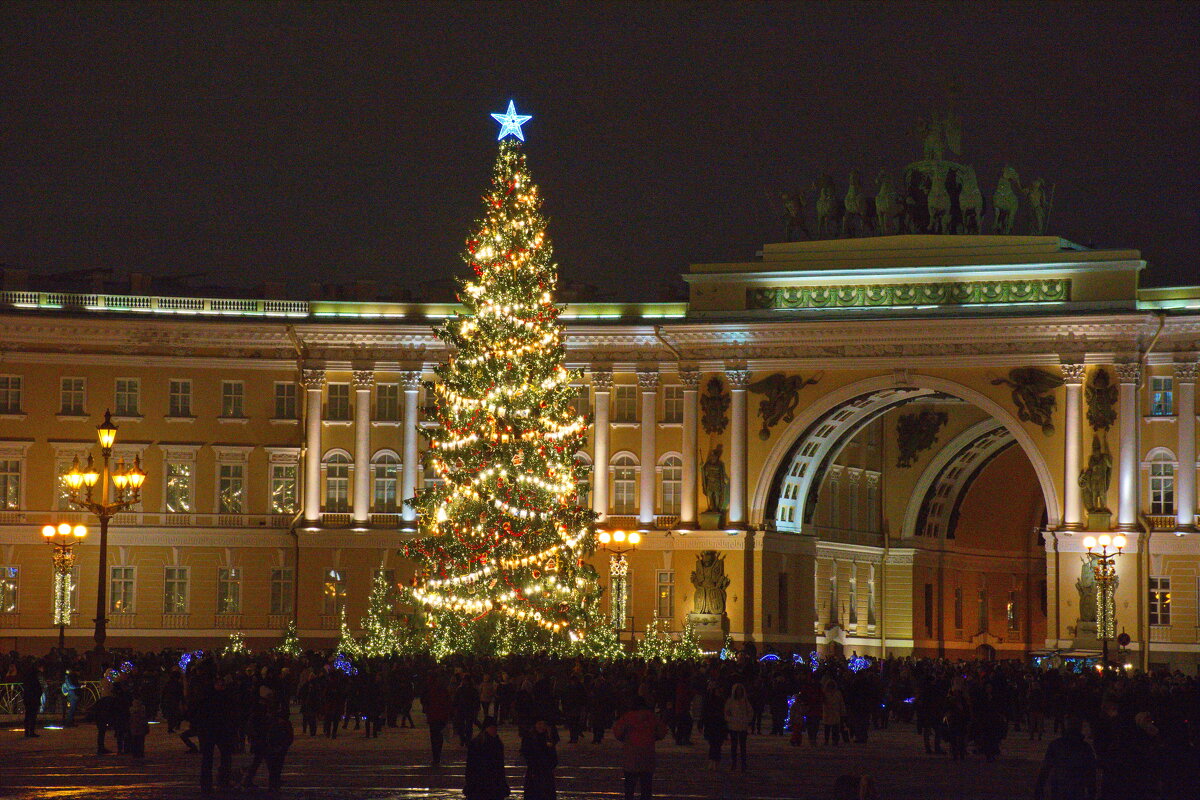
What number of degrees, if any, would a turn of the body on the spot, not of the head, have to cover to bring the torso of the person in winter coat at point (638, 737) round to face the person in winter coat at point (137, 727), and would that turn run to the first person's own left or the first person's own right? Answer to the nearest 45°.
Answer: approximately 45° to the first person's own left

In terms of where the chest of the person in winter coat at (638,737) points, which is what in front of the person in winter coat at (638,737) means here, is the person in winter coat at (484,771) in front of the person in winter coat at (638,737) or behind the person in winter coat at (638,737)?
behind

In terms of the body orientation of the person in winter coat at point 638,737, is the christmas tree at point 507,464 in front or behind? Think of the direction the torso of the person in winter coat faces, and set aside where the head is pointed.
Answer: in front

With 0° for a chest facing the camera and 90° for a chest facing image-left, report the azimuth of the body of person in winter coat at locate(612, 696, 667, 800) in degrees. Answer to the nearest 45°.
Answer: approximately 180°

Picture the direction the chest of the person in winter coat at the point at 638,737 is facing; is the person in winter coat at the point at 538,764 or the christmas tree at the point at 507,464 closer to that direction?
the christmas tree

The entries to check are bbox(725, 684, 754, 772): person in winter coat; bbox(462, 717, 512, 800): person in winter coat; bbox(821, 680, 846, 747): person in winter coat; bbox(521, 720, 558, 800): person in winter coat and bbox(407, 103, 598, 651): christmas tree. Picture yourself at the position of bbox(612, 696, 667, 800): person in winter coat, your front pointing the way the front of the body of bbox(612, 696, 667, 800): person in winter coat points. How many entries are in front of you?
3

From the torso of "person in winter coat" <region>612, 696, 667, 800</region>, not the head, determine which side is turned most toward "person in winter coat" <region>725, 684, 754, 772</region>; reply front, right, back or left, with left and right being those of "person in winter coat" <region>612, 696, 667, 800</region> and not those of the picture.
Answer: front

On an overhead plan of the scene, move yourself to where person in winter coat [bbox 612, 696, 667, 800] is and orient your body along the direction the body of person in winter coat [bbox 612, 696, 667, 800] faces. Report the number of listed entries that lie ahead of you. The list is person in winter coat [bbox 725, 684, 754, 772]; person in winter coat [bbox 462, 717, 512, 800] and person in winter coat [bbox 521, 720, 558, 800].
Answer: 1

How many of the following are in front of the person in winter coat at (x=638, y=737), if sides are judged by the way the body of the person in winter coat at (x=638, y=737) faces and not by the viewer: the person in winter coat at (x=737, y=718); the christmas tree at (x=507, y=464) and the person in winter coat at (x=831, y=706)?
3

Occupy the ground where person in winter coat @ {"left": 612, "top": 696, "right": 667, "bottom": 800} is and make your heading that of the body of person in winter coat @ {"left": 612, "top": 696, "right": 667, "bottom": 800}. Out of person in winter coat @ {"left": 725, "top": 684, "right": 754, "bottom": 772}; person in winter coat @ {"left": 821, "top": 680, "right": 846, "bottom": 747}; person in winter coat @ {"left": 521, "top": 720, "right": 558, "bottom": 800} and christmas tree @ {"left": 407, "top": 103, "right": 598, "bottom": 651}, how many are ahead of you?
3

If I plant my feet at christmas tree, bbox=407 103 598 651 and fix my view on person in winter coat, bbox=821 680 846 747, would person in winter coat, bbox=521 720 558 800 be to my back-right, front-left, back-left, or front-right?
front-right

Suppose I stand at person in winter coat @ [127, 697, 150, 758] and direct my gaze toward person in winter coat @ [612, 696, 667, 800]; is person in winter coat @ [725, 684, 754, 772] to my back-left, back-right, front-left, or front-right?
front-left

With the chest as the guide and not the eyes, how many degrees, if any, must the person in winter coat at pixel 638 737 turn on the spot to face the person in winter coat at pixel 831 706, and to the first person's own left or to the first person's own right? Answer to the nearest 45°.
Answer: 0° — they already face them

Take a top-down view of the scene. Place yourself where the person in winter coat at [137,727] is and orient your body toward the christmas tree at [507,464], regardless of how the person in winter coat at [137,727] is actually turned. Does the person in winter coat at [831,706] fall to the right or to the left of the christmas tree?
right

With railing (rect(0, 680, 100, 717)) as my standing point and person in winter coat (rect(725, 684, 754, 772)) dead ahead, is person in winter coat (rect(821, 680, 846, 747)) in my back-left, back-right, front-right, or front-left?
front-left
